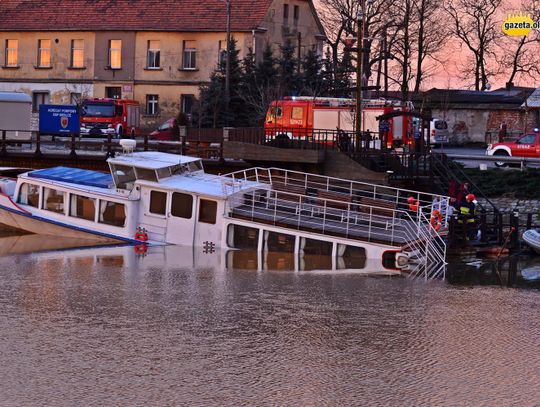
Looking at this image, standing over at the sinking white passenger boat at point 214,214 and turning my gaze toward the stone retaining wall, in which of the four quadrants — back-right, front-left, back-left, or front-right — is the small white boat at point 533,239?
front-right
